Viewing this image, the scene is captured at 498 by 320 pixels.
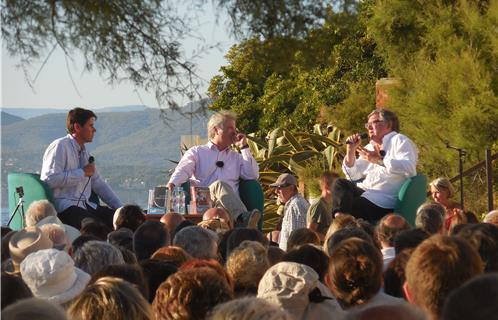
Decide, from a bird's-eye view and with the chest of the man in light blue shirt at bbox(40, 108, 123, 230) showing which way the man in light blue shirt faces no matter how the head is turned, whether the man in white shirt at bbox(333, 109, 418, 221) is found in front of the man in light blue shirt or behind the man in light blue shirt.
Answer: in front

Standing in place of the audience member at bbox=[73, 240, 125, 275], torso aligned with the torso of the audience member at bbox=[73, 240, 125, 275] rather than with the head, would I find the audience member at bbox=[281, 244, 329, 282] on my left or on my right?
on my right

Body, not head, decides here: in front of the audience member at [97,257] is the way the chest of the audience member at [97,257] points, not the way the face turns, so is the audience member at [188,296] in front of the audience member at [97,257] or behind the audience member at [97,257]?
behind

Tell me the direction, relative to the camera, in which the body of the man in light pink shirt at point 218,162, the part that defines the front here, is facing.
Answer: toward the camera

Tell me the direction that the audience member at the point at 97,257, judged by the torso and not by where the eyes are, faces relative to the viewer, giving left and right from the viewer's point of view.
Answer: facing away from the viewer

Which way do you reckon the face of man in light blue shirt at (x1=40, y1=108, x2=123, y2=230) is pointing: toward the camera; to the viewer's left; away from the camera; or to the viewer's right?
to the viewer's right

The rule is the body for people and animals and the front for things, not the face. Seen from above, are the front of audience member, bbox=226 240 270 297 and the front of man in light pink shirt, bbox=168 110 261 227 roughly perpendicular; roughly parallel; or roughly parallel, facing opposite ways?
roughly parallel, facing opposite ways

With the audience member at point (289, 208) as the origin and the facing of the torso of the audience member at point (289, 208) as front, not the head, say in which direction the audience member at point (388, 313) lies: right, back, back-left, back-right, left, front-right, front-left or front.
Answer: left

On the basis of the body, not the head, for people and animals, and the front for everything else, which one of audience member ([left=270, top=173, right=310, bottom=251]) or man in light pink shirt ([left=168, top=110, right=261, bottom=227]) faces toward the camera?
the man in light pink shirt

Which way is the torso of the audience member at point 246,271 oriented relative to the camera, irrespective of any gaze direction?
away from the camera

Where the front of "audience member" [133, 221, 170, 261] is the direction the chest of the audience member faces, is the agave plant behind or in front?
in front

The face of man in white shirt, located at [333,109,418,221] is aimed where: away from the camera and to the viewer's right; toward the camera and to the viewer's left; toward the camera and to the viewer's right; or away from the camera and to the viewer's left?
toward the camera and to the viewer's left

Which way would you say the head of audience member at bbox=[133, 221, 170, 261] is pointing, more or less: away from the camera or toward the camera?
away from the camera

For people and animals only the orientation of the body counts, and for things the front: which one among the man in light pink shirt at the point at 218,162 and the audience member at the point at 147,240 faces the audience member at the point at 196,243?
the man in light pink shirt

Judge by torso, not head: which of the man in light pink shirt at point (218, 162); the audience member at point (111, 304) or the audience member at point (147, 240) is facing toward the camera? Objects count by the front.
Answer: the man in light pink shirt

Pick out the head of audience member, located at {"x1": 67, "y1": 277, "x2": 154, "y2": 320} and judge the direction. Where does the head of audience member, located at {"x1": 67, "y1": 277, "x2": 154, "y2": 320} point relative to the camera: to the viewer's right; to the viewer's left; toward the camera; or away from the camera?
away from the camera

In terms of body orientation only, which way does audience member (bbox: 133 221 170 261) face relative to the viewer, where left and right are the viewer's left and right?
facing away from the viewer

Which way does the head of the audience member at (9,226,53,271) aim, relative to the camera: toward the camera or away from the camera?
away from the camera

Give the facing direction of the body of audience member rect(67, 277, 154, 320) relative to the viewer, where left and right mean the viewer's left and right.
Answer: facing away from the viewer

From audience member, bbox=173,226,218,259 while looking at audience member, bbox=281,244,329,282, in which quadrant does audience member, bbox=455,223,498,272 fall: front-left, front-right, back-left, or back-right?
front-left
